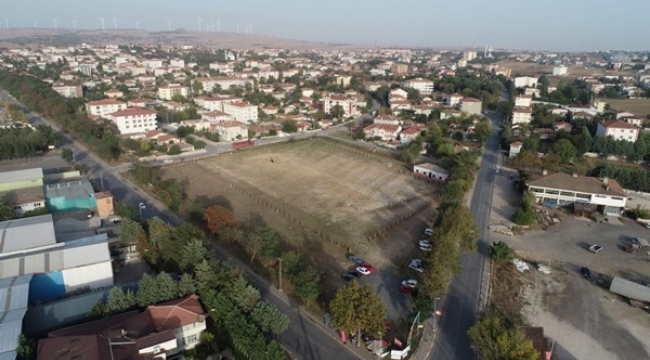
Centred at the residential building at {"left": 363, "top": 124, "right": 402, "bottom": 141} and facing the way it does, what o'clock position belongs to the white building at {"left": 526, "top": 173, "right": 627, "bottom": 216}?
The white building is roughly at 11 o'clock from the residential building.

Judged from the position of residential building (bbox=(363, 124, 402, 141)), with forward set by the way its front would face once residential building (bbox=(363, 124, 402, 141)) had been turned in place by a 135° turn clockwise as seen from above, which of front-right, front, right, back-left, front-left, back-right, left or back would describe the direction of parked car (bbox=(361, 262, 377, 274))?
back-left

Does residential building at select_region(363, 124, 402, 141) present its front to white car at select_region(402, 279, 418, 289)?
yes

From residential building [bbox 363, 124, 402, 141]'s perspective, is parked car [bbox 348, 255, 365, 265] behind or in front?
in front

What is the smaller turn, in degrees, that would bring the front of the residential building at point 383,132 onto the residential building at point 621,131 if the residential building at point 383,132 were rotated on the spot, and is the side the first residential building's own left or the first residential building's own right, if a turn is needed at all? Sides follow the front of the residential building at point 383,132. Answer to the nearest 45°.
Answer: approximately 90° to the first residential building's own left

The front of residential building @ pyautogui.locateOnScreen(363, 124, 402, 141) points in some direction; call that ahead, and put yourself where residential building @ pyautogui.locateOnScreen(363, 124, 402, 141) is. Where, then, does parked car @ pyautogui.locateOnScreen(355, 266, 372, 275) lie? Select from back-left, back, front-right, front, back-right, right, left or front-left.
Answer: front

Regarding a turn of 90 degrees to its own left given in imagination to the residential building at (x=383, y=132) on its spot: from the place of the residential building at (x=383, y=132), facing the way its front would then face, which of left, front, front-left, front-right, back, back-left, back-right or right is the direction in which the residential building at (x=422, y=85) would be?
left

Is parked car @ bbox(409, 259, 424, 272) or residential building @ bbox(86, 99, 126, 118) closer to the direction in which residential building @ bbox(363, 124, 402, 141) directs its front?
the parked car

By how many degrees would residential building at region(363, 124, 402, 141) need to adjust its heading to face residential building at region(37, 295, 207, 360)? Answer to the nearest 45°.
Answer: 0° — it already faces it

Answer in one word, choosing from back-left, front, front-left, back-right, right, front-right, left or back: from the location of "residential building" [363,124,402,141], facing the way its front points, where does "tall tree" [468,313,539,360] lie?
front

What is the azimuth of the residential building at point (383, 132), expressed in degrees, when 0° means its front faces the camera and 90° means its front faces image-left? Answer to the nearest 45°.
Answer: approximately 0°

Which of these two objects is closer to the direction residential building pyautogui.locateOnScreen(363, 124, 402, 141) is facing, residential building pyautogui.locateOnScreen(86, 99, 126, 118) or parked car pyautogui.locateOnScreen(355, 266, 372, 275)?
the parked car

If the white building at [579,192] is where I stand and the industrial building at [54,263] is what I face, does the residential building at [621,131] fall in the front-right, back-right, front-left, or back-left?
back-right

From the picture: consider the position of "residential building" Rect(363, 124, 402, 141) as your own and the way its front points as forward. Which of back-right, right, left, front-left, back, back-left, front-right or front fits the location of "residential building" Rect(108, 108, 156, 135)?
right

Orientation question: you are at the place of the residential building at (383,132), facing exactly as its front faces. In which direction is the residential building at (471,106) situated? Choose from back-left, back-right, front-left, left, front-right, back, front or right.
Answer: back-left
